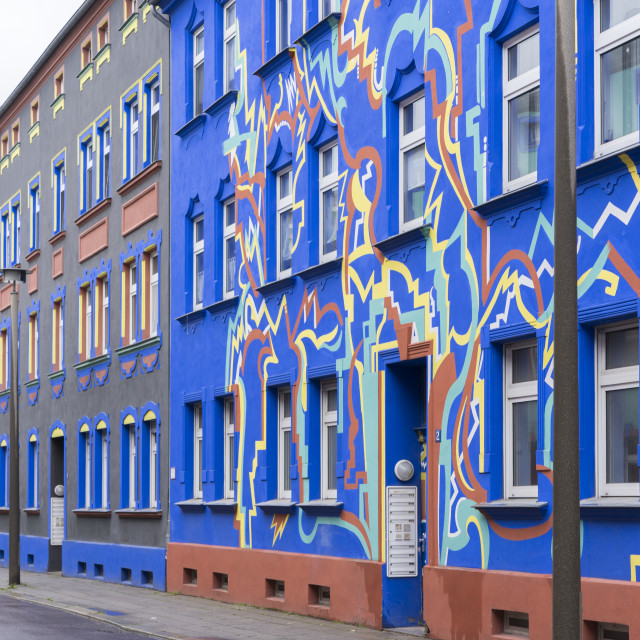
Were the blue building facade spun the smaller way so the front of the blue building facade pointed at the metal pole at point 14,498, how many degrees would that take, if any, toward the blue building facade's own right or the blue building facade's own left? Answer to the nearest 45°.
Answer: approximately 90° to the blue building facade's own right

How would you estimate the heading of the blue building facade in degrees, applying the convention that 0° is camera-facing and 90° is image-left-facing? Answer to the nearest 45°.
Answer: approximately 45°
